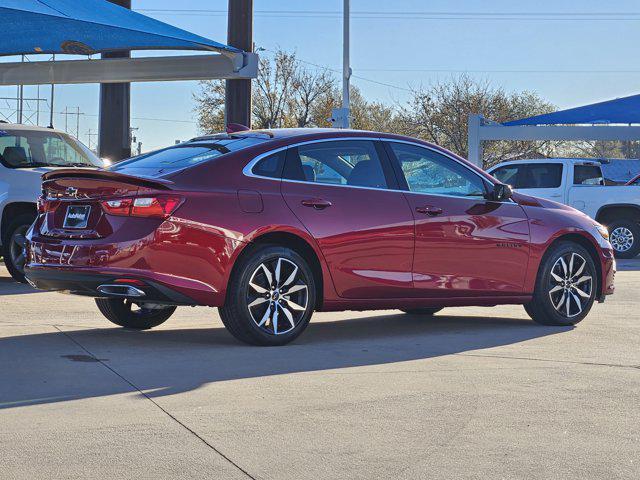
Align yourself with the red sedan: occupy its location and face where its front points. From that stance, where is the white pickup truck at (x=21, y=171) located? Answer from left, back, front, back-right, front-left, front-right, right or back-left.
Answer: left

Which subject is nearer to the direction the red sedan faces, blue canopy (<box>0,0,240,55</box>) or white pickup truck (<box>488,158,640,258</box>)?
the white pickup truck

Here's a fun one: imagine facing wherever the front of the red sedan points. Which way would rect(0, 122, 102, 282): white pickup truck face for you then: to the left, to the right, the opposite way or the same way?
to the right

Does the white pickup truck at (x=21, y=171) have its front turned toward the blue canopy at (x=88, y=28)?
no

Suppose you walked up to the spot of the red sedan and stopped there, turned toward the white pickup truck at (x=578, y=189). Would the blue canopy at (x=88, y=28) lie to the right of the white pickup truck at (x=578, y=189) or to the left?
left

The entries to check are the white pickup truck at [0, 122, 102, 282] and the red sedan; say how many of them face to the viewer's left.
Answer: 0

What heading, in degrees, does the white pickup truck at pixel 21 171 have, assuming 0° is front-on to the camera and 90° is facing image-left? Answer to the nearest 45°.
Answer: approximately 315°

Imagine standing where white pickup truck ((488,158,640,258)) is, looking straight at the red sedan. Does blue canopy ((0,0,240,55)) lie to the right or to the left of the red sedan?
right

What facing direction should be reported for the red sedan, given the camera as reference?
facing away from the viewer and to the right of the viewer

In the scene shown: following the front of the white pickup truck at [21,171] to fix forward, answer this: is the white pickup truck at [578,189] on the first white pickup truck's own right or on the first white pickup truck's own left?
on the first white pickup truck's own left

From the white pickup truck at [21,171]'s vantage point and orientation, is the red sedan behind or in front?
in front
